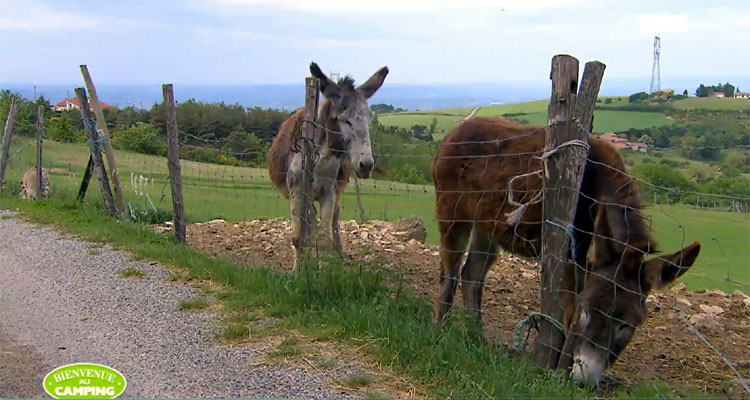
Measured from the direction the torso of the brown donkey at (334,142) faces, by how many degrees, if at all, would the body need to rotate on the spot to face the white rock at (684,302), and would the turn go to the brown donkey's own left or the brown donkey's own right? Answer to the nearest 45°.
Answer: approximately 45° to the brown donkey's own left

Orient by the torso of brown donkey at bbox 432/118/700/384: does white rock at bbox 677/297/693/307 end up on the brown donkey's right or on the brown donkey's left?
on the brown donkey's left

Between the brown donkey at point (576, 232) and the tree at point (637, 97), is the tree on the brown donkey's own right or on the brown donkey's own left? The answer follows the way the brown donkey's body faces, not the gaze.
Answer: on the brown donkey's own left

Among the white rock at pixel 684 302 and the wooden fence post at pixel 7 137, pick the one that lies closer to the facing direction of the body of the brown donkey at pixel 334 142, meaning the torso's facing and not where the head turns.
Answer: the white rock

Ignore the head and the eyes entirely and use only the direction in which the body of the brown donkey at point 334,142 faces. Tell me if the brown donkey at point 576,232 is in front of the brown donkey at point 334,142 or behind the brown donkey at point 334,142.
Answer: in front

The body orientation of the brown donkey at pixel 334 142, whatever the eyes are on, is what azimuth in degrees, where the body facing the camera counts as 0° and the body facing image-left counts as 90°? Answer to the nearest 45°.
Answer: approximately 315°

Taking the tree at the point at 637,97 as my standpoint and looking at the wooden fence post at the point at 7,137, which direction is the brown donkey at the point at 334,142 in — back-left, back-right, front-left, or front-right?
front-left

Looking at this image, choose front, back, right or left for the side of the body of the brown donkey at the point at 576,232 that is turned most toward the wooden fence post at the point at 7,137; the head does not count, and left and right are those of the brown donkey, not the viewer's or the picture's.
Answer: back

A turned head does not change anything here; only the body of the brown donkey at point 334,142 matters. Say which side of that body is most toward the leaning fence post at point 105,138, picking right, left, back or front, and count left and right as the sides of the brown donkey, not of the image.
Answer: back

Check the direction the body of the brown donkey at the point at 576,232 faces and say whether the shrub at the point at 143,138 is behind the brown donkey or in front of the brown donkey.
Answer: behind

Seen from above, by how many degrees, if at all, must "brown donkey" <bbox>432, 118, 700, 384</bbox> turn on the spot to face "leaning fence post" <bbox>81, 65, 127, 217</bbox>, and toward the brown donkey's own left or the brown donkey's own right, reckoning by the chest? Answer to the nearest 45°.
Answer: approximately 180°

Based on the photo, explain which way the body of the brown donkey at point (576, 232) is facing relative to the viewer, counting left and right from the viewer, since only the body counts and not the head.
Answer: facing the viewer and to the right of the viewer

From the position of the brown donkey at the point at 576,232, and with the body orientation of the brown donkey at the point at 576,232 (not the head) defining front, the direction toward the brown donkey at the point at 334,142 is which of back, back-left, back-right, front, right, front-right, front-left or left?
back

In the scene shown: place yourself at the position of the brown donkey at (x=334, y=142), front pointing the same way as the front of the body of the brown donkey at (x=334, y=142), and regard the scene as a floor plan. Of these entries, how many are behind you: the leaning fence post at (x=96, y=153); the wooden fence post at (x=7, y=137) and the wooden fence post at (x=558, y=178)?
2

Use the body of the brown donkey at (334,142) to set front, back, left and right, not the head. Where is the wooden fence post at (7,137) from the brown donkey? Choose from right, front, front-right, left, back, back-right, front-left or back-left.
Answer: back
